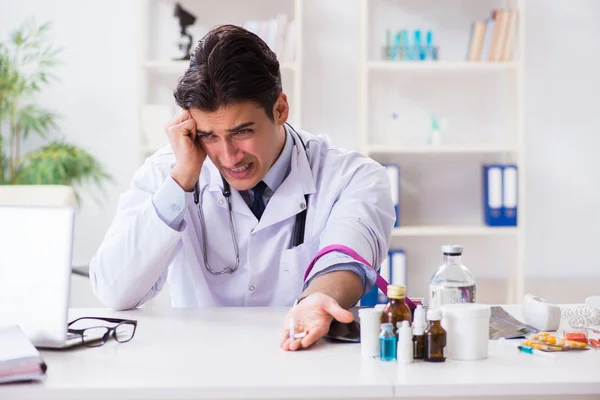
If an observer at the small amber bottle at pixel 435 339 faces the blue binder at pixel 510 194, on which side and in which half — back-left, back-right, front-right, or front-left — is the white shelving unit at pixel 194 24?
front-left

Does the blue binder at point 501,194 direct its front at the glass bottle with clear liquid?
yes

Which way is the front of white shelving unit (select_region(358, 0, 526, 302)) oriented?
toward the camera

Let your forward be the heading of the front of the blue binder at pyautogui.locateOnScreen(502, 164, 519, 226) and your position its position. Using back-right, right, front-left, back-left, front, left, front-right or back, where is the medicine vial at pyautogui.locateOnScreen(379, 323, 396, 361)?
front

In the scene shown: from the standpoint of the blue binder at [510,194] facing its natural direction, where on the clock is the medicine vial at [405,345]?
The medicine vial is roughly at 12 o'clock from the blue binder.

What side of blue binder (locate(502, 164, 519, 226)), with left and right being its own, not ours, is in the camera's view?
front

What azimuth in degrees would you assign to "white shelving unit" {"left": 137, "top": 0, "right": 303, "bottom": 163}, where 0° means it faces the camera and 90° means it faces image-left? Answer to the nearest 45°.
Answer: approximately 0°

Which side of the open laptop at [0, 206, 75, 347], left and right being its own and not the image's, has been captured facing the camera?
back

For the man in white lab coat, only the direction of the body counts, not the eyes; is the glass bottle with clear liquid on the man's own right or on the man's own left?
on the man's own left

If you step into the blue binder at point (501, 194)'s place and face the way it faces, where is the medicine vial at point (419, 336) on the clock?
The medicine vial is roughly at 12 o'clock from the blue binder.

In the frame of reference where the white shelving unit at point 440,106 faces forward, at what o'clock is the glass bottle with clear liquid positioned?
The glass bottle with clear liquid is roughly at 12 o'clock from the white shelving unit.

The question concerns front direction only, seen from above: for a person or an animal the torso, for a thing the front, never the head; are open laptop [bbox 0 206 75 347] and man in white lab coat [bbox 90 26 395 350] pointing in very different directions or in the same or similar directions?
very different directions

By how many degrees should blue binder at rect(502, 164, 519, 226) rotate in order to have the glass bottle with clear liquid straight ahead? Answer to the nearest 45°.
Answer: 0° — it already faces it
